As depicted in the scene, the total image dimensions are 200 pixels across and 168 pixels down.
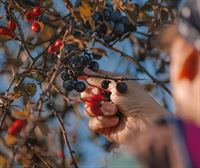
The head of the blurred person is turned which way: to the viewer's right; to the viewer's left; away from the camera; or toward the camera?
to the viewer's left

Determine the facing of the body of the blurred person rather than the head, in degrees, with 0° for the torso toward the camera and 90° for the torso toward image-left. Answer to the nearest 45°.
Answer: approximately 135°
